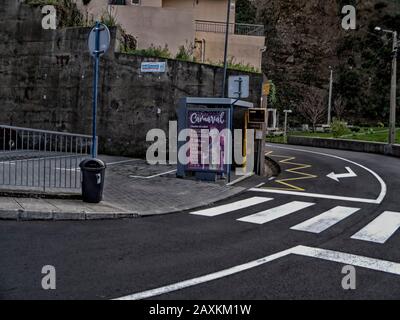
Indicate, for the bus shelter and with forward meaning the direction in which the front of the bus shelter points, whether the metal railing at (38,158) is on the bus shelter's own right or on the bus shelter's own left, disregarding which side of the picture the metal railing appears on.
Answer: on the bus shelter's own right

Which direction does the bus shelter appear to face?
to the viewer's right

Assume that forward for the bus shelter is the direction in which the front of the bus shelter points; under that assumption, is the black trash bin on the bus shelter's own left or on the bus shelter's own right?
on the bus shelter's own right
